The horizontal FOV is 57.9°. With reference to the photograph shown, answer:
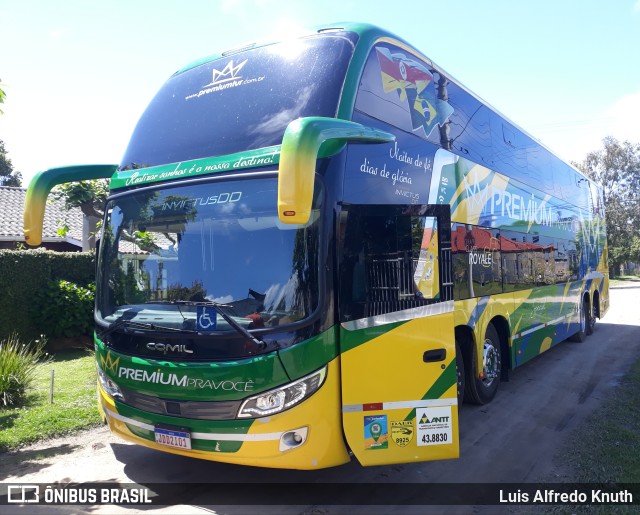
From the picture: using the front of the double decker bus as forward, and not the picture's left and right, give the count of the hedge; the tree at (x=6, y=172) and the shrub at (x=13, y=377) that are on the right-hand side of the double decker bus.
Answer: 3

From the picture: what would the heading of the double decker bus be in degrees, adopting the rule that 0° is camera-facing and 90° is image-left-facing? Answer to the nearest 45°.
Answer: approximately 45°

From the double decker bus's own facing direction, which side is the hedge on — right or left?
on its right

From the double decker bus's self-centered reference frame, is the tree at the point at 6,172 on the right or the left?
on its right

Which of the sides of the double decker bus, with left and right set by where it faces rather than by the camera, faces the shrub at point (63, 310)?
right

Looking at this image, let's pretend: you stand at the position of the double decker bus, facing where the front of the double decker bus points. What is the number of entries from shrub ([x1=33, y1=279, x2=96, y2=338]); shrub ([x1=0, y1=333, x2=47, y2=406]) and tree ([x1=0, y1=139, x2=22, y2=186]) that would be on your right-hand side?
3
